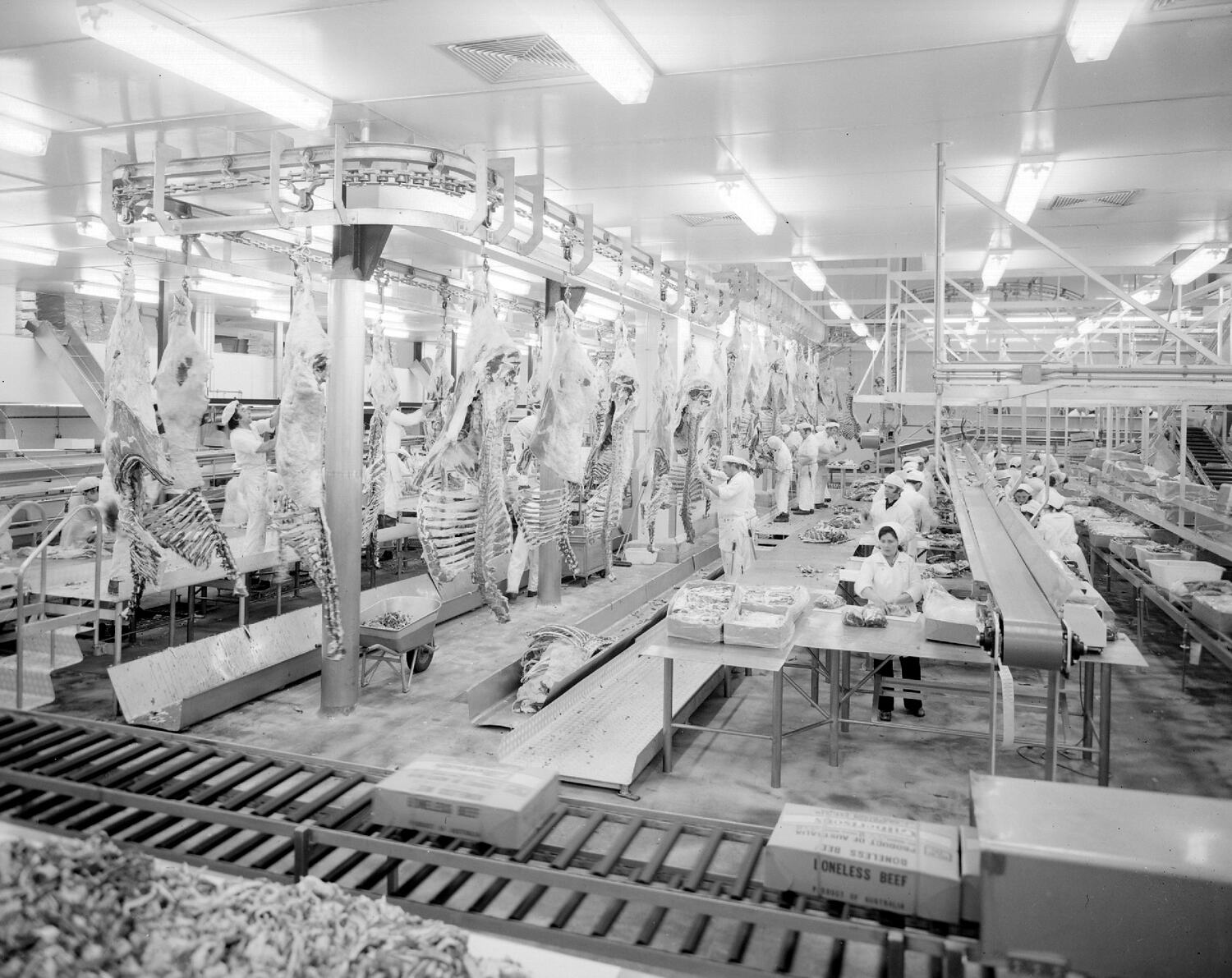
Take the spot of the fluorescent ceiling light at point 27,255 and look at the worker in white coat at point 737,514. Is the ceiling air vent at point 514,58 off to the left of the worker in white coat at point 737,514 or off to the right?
right

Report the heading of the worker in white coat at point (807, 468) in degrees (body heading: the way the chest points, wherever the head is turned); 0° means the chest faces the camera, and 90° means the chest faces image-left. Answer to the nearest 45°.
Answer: approximately 90°

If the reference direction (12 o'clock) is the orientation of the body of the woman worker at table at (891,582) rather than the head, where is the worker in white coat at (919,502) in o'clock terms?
The worker in white coat is roughly at 6 o'clock from the woman worker at table.

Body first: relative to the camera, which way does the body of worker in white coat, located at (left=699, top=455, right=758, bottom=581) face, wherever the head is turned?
to the viewer's left

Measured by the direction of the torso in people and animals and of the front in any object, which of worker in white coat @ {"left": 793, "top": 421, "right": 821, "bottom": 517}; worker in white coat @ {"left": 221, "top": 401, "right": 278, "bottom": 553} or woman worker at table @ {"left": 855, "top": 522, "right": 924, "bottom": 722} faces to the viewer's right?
worker in white coat @ {"left": 221, "top": 401, "right": 278, "bottom": 553}

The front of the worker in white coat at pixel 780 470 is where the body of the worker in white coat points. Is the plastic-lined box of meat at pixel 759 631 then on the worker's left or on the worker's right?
on the worker's left

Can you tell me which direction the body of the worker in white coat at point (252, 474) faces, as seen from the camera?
to the viewer's right

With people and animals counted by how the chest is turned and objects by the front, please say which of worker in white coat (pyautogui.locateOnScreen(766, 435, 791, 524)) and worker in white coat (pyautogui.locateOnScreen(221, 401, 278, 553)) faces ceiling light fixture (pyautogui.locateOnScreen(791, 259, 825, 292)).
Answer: worker in white coat (pyautogui.locateOnScreen(221, 401, 278, 553))

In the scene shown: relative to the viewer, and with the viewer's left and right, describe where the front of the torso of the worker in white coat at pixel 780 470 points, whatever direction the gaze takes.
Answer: facing to the left of the viewer
